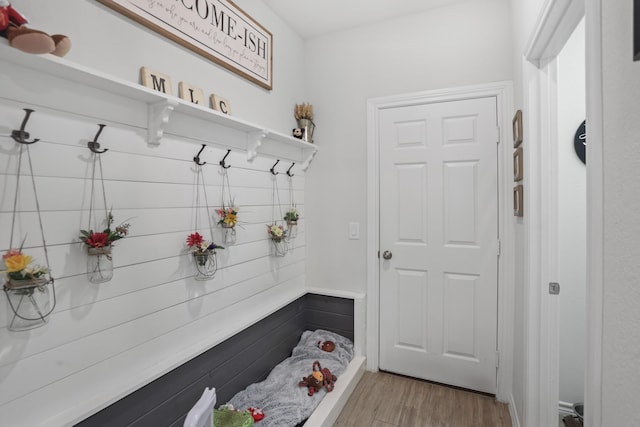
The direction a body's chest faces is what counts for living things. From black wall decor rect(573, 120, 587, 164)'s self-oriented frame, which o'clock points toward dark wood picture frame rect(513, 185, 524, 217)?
The dark wood picture frame is roughly at 1 o'clock from the black wall decor.

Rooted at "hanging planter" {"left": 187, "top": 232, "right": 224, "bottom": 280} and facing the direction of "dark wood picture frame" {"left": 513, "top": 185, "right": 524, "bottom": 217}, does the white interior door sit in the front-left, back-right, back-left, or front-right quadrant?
front-left

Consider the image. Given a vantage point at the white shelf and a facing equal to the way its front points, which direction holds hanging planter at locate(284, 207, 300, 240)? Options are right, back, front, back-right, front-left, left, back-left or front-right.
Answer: left

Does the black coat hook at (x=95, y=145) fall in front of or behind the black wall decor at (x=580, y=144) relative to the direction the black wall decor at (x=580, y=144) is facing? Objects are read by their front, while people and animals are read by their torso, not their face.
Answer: in front

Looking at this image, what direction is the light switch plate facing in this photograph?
toward the camera

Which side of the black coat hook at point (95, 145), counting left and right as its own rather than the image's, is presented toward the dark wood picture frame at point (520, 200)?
front

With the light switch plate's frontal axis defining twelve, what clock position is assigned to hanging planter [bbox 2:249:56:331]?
The hanging planter is roughly at 1 o'clock from the light switch plate.

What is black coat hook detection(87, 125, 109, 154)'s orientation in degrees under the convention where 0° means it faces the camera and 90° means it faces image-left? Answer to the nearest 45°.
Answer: approximately 315°

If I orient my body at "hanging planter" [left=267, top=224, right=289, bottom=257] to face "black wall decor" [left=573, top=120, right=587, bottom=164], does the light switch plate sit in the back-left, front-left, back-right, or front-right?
front-left

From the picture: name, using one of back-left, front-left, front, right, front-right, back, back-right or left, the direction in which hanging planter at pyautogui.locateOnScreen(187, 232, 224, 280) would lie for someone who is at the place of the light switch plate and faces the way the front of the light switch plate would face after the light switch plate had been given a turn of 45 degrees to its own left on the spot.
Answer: right

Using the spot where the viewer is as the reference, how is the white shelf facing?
facing the viewer and to the right of the viewer

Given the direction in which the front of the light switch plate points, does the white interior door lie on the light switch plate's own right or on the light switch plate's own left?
on the light switch plate's own left
